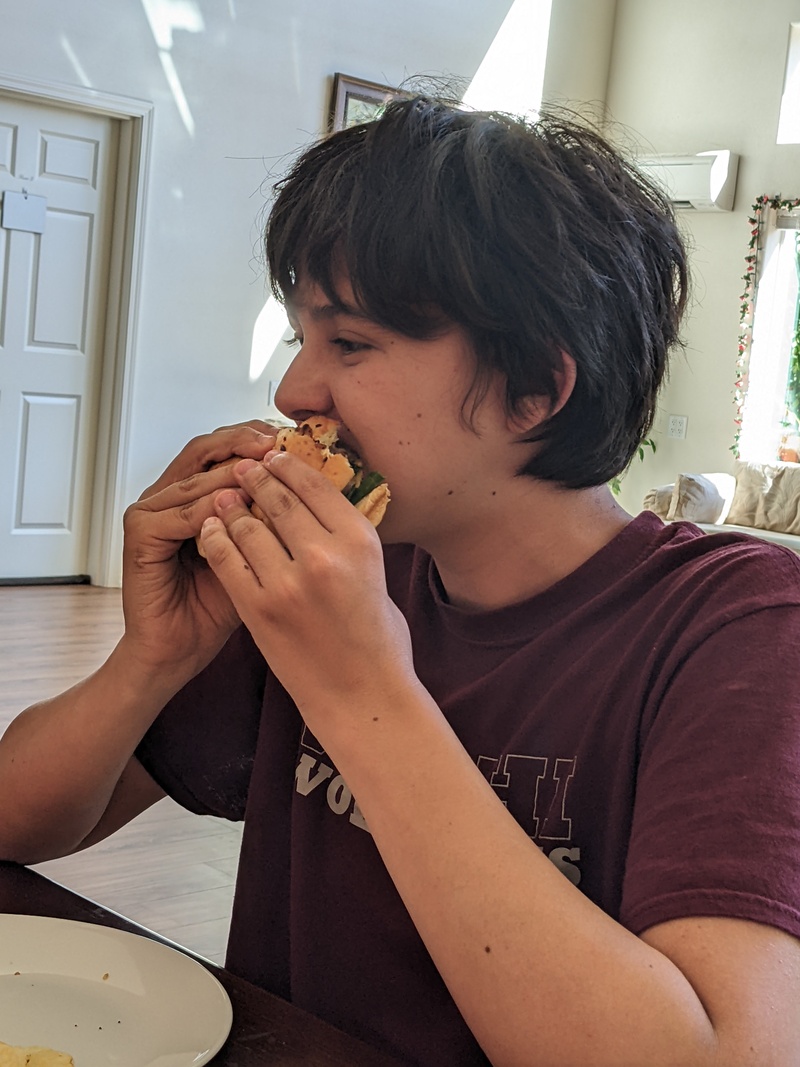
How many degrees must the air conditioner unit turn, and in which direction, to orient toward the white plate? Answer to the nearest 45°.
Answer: approximately 45° to its left

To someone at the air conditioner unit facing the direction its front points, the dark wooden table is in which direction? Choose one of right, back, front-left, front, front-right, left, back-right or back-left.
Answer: front-left

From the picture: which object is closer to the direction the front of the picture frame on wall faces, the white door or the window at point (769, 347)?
the window

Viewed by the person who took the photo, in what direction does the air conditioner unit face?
facing the viewer and to the left of the viewer

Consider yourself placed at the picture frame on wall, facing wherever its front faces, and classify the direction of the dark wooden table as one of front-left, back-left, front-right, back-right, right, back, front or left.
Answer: front-right

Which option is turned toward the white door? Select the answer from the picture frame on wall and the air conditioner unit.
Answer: the air conditioner unit

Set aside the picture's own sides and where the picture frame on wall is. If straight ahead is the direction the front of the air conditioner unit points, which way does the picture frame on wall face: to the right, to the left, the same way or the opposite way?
to the left

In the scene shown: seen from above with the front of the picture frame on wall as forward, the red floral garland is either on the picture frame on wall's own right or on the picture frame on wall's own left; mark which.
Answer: on the picture frame on wall's own left

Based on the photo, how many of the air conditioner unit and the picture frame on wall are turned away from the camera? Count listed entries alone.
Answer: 0

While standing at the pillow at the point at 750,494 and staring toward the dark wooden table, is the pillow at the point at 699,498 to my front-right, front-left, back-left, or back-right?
front-right

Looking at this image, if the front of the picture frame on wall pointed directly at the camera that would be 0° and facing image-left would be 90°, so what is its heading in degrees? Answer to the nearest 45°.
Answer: approximately 315°

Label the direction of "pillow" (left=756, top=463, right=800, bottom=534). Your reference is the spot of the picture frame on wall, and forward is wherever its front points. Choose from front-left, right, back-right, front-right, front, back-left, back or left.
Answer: front-left

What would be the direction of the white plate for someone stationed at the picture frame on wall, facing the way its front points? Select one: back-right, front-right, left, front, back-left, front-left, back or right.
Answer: front-right
